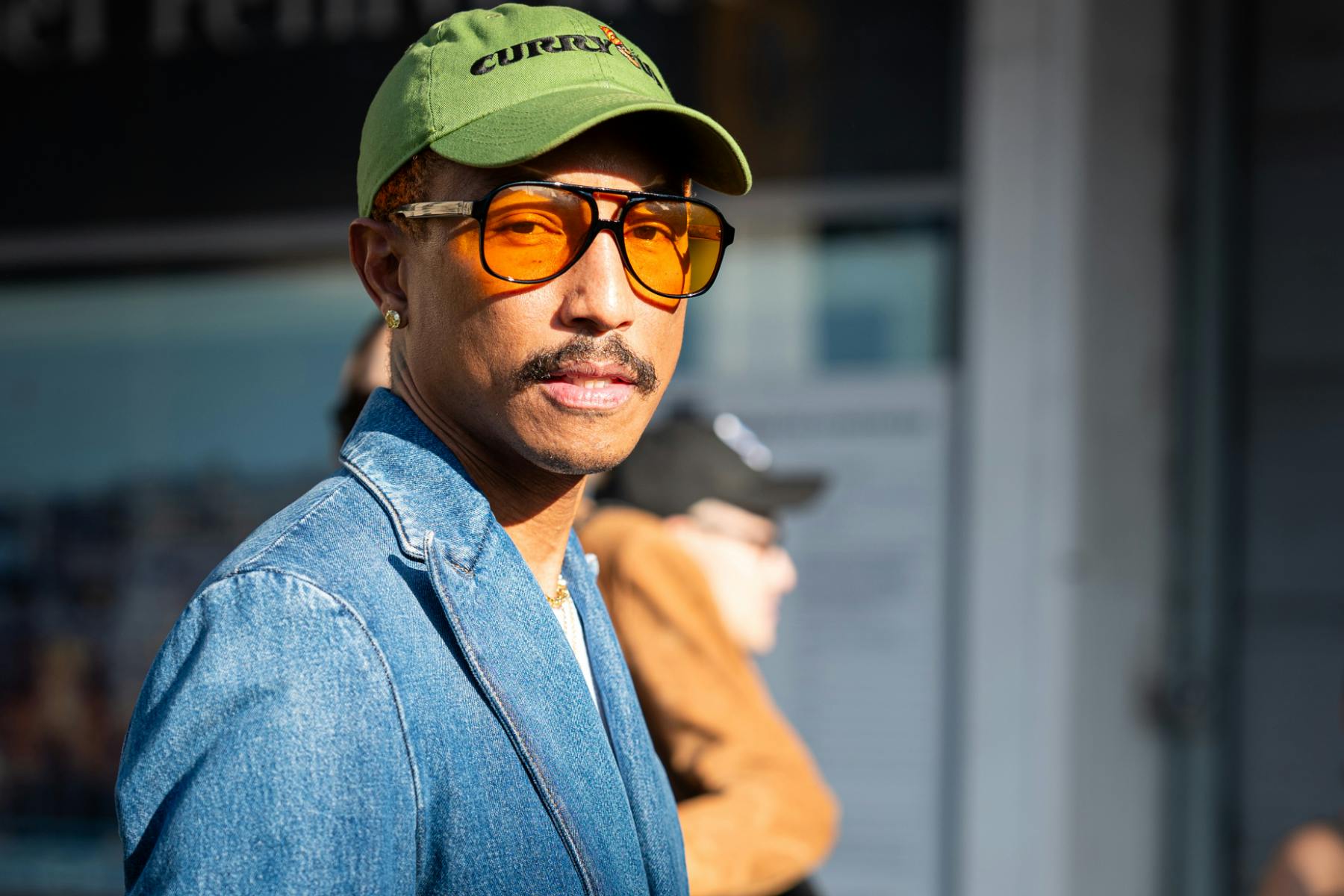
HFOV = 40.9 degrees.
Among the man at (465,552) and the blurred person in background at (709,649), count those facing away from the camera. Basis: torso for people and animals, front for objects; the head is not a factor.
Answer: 0

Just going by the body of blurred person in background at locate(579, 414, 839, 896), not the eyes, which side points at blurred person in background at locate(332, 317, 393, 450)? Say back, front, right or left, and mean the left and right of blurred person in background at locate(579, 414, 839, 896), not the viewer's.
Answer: back

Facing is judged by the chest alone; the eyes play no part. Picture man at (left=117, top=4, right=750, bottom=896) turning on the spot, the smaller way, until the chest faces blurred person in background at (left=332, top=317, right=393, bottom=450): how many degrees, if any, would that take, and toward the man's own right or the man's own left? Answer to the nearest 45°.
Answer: approximately 135° to the man's own left

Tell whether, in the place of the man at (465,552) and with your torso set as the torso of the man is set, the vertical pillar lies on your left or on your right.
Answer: on your left

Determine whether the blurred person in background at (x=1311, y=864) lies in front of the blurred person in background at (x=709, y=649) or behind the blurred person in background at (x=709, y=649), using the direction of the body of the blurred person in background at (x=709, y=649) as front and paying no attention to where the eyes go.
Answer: in front

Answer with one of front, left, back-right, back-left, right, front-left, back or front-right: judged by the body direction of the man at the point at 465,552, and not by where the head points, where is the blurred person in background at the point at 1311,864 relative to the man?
left

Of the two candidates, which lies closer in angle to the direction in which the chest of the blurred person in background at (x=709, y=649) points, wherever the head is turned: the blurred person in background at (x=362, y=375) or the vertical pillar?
the vertical pillar

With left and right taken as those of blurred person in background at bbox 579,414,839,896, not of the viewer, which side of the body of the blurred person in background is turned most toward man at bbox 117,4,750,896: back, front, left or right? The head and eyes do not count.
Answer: right

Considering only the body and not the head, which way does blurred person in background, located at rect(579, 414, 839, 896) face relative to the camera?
to the viewer's right

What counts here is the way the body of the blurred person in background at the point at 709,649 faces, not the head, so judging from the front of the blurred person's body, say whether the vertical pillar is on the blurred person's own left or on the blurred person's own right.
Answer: on the blurred person's own left

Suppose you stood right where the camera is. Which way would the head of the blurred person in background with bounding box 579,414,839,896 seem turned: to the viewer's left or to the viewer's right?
to the viewer's right
